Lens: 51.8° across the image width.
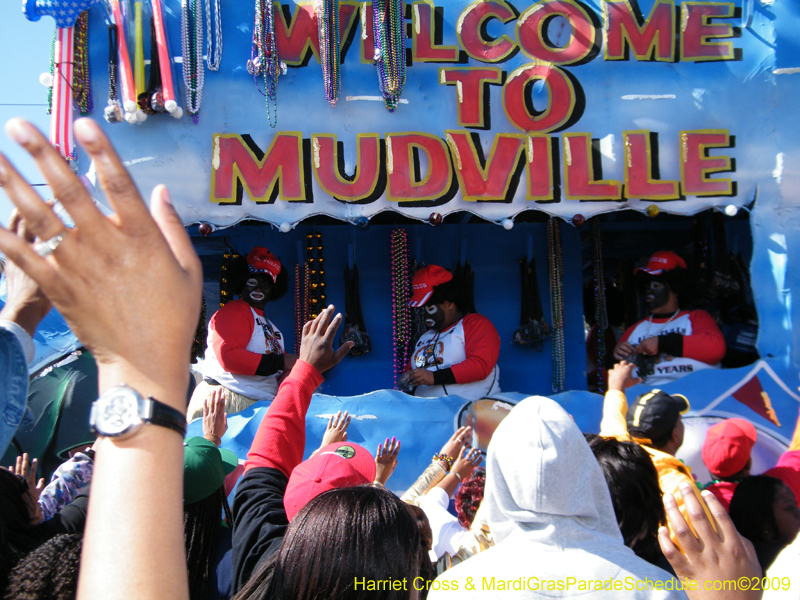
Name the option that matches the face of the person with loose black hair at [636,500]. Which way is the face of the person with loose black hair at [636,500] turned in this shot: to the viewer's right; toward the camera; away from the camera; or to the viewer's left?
away from the camera

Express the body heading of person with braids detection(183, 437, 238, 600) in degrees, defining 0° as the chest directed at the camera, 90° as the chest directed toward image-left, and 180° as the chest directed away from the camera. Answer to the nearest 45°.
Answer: approximately 225°

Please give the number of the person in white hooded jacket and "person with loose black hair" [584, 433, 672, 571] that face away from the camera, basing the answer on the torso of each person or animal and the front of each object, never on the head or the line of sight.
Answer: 2

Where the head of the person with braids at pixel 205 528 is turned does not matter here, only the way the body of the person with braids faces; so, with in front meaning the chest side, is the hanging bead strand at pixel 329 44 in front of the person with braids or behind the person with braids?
in front

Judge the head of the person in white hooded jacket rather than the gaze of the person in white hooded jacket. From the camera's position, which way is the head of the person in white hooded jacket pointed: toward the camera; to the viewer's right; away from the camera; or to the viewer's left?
away from the camera

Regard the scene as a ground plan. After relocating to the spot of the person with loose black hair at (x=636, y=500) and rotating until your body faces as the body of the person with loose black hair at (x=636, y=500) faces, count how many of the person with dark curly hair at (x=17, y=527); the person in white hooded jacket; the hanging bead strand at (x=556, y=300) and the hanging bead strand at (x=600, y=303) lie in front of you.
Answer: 2

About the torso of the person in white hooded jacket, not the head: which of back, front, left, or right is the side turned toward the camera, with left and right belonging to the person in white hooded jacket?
back

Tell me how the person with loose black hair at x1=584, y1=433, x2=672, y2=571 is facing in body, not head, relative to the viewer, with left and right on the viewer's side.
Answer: facing away from the viewer

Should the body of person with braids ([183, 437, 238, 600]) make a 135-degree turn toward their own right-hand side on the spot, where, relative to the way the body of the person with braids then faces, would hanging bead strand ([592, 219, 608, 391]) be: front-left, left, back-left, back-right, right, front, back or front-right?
back-left

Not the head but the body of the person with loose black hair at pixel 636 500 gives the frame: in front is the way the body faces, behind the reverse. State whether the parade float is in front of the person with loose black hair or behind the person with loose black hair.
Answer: in front

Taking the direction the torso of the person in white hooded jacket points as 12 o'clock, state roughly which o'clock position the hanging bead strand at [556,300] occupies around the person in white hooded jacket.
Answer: The hanging bead strand is roughly at 12 o'clock from the person in white hooded jacket.
